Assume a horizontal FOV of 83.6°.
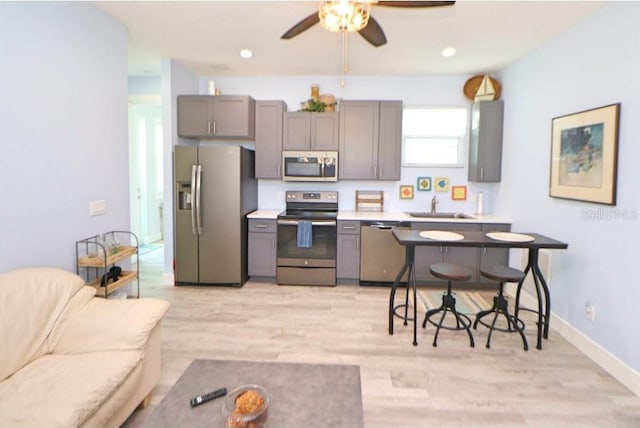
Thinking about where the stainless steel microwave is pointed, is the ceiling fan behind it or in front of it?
in front

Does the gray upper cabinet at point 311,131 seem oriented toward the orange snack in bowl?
yes

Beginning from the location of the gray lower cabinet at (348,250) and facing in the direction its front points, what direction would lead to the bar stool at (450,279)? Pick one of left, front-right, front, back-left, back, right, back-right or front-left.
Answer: front-left

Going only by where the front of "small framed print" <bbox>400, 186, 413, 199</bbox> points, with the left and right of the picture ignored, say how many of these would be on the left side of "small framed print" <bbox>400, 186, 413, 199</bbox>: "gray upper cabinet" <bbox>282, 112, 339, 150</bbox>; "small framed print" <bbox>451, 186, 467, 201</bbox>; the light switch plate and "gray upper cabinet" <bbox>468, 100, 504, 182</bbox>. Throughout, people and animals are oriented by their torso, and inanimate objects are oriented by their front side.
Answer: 2

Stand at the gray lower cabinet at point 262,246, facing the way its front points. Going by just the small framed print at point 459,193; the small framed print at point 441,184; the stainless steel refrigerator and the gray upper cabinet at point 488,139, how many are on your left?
3

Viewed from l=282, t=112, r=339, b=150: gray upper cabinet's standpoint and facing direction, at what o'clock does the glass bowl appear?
The glass bowl is roughly at 12 o'clock from the gray upper cabinet.

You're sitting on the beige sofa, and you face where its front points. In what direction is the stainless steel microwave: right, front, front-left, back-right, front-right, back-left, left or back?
left

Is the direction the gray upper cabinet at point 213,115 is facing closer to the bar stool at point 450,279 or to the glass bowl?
the glass bowl

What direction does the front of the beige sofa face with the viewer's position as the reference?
facing the viewer and to the right of the viewer

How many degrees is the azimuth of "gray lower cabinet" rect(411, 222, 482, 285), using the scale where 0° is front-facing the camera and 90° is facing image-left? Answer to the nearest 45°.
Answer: approximately 0°

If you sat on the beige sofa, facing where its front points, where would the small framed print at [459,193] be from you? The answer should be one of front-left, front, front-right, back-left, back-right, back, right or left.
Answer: front-left

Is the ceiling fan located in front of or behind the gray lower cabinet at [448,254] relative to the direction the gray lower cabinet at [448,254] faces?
in front

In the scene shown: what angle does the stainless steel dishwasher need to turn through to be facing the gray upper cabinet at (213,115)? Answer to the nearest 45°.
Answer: approximately 90° to its right

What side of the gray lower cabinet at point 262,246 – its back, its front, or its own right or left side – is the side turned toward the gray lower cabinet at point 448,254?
left

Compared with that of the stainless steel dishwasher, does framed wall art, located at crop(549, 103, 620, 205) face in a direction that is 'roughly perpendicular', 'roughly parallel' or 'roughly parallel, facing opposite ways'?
roughly perpendicular

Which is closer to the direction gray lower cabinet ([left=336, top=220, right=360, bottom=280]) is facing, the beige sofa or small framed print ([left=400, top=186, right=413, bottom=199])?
the beige sofa
